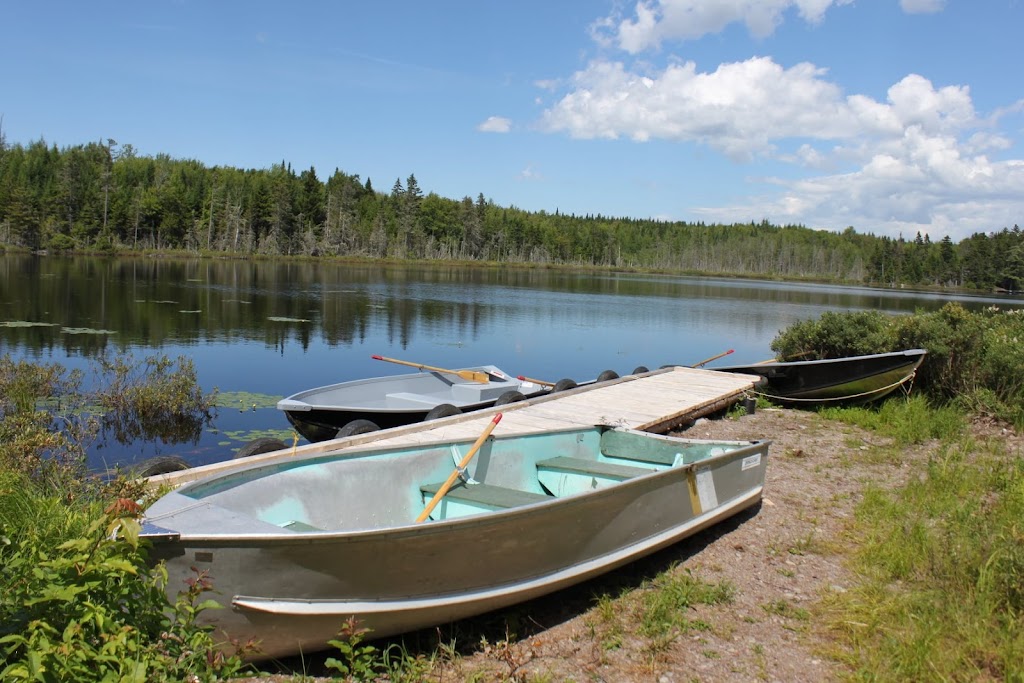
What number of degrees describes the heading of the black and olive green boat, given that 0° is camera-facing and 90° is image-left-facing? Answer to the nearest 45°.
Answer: approximately 270°

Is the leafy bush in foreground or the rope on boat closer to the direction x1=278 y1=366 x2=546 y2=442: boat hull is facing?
the leafy bush in foreground

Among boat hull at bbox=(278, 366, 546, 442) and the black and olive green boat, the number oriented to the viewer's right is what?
1

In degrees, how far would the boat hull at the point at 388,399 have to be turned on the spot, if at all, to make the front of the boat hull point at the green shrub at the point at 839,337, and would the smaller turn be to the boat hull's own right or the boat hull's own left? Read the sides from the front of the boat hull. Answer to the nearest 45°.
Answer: approximately 135° to the boat hull's own left

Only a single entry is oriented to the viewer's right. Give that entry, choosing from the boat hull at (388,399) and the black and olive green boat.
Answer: the black and olive green boat

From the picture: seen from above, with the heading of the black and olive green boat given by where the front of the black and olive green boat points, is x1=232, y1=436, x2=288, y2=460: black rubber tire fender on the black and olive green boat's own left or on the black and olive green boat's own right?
on the black and olive green boat's own right

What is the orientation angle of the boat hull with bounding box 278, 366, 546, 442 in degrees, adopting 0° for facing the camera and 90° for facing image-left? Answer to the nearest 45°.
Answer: approximately 45°

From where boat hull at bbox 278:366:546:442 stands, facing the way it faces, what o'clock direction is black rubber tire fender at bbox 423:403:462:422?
The black rubber tire fender is roughly at 10 o'clock from the boat hull.

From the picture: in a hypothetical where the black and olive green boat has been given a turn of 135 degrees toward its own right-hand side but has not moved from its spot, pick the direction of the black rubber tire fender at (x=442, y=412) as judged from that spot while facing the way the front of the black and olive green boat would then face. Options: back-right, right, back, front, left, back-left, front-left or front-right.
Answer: front

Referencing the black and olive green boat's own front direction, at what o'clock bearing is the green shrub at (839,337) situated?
The green shrub is roughly at 9 o'clock from the black and olive green boat.

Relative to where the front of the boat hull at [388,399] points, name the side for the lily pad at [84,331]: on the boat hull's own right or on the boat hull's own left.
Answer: on the boat hull's own right

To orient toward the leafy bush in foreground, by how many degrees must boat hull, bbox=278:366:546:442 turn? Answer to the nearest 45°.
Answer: approximately 45° to its left

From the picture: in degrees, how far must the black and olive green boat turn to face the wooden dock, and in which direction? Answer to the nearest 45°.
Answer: approximately 135° to its right

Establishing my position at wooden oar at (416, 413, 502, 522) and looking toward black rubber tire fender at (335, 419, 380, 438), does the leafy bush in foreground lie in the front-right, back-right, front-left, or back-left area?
back-left
